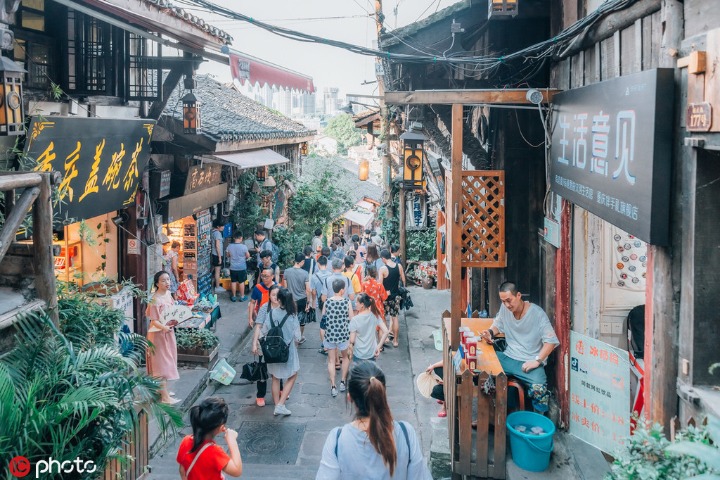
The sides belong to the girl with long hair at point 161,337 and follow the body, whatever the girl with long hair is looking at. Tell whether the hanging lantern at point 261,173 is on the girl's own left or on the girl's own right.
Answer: on the girl's own left

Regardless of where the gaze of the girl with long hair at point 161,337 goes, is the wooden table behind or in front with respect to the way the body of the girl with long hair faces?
in front

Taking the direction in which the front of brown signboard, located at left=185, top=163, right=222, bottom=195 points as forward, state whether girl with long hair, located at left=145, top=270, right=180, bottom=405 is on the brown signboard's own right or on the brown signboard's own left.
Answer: on the brown signboard's own right

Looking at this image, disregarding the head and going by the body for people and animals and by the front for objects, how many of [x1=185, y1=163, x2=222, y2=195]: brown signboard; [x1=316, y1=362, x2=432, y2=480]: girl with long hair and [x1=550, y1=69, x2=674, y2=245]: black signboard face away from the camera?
1

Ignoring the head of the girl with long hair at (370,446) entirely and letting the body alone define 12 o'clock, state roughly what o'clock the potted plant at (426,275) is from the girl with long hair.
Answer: The potted plant is roughly at 12 o'clock from the girl with long hair.

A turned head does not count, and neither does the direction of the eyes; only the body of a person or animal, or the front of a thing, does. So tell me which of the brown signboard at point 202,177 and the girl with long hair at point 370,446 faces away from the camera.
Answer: the girl with long hair

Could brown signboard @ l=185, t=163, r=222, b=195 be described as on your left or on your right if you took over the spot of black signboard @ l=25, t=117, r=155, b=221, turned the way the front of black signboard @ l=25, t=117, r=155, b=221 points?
on your left

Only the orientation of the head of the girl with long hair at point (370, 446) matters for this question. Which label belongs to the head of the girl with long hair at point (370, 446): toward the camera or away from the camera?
away from the camera

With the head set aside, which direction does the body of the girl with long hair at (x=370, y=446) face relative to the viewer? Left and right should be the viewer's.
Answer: facing away from the viewer

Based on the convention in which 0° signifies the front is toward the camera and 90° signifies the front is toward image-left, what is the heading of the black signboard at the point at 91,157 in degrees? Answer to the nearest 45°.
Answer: approximately 315°

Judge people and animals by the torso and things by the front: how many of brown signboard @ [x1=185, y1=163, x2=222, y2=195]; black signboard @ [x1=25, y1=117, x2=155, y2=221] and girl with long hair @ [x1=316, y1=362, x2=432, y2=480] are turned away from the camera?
1

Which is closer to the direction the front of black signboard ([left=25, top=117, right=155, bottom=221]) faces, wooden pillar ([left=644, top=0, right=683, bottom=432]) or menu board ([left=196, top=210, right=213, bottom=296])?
the wooden pillar

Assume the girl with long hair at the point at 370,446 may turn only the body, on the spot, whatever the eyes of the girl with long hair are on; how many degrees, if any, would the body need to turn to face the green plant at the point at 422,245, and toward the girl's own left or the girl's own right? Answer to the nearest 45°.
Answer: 0° — they already face it

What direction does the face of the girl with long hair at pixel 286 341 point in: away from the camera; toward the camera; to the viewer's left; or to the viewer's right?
away from the camera

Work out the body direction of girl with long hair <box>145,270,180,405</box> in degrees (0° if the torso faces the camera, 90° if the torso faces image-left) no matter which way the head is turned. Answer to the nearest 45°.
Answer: approximately 315°
